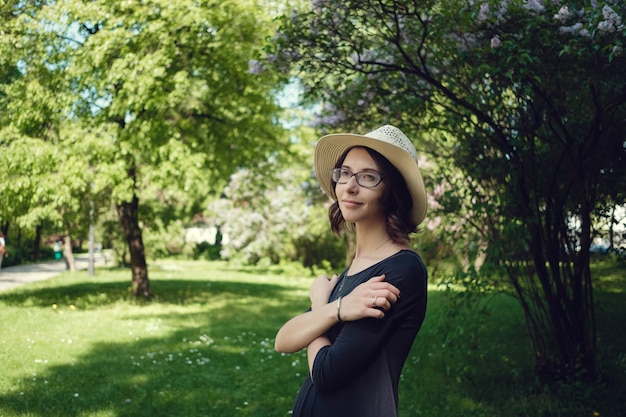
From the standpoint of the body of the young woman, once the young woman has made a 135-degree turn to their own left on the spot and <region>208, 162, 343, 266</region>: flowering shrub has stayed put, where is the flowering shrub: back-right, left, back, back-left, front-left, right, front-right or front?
left

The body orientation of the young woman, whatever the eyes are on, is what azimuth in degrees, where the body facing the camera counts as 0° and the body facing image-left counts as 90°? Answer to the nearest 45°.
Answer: approximately 45°

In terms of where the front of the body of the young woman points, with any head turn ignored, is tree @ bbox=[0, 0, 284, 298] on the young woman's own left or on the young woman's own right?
on the young woman's own right

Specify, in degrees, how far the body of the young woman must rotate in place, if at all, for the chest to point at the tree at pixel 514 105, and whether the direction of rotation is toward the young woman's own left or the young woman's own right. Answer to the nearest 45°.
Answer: approximately 135° to the young woman's own right

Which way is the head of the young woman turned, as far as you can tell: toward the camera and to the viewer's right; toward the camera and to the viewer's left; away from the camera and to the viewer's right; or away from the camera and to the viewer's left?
toward the camera and to the viewer's left
